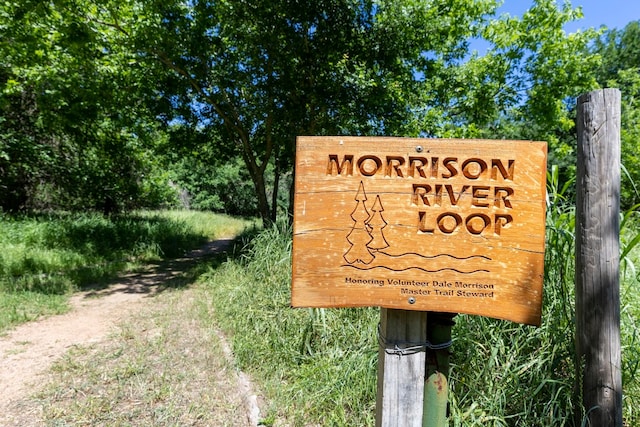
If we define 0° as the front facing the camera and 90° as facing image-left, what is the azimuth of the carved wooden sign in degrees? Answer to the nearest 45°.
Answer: approximately 0°

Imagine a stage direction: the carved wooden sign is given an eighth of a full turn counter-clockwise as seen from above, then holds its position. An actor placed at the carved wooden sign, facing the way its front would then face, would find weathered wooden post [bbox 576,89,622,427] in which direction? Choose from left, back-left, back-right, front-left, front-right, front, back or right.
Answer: left

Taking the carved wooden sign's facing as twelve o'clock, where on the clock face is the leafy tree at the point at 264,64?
The leafy tree is roughly at 5 o'clock from the carved wooden sign.
